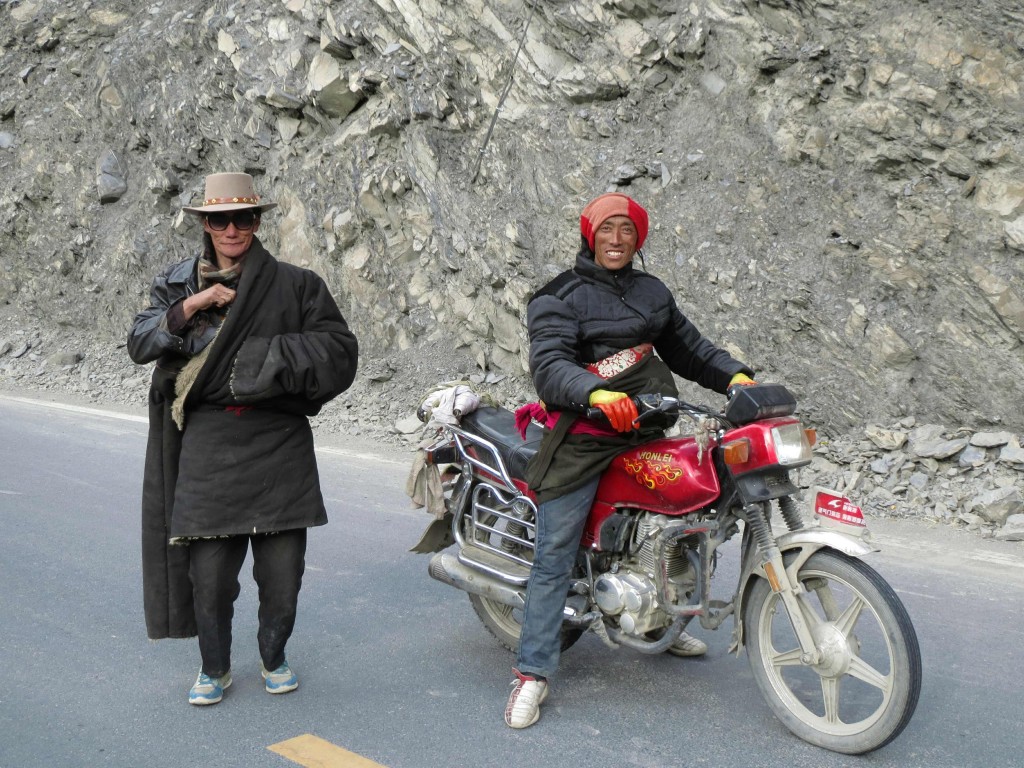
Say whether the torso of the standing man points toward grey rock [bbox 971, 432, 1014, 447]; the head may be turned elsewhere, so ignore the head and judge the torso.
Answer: no

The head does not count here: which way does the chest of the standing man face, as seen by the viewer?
toward the camera

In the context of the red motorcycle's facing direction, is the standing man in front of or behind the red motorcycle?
behind

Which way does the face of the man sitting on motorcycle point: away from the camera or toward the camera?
toward the camera

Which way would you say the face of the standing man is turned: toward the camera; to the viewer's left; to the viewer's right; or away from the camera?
toward the camera

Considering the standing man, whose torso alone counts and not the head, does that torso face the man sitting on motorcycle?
no

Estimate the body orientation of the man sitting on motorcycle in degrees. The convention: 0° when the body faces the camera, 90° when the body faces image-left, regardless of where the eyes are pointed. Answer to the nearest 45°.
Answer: approximately 315°

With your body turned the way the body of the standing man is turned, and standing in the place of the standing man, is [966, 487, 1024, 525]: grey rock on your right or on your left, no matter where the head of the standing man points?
on your left

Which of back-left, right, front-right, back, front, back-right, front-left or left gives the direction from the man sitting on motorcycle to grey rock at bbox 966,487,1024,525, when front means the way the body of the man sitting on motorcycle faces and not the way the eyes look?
left

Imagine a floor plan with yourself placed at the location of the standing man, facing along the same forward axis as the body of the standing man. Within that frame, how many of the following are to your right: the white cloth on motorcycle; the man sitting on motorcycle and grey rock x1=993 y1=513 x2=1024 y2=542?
0

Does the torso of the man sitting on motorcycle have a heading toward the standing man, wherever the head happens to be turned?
no

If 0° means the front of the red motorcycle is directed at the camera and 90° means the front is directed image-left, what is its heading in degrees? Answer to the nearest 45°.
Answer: approximately 315°

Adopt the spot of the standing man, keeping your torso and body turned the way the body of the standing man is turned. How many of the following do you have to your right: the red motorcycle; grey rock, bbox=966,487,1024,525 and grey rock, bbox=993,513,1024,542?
0

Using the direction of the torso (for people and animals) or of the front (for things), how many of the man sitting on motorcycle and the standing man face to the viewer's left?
0

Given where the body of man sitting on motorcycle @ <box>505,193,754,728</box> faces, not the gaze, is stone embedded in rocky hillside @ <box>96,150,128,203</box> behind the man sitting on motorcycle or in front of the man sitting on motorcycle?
behind

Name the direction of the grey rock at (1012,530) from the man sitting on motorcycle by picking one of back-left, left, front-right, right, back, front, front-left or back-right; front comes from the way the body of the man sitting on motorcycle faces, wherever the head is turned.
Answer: left

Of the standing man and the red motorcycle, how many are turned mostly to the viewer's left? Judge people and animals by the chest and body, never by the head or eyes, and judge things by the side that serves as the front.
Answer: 0
